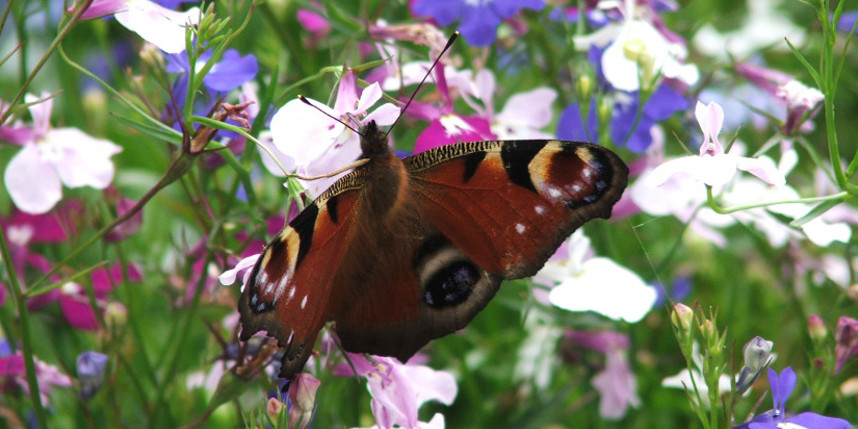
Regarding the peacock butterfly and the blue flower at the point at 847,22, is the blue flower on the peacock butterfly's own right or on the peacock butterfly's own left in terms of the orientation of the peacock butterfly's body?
on the peacock butterfly's own right

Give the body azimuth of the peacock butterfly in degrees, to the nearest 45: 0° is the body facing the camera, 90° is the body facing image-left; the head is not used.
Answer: approximately 180°
